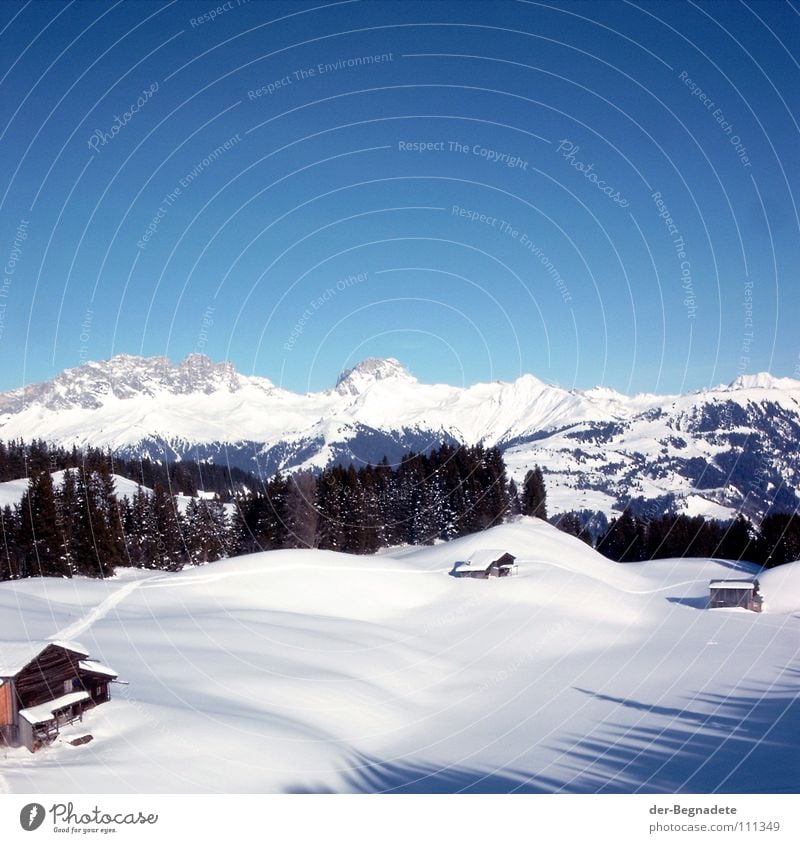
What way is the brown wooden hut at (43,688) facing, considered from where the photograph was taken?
facing the viewer and to the right of the viewer

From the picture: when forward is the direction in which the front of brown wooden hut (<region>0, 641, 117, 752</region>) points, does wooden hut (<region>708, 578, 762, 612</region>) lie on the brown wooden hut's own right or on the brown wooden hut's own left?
on the brown wooden hut's own left

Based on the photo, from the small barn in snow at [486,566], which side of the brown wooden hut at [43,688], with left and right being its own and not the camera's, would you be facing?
left
